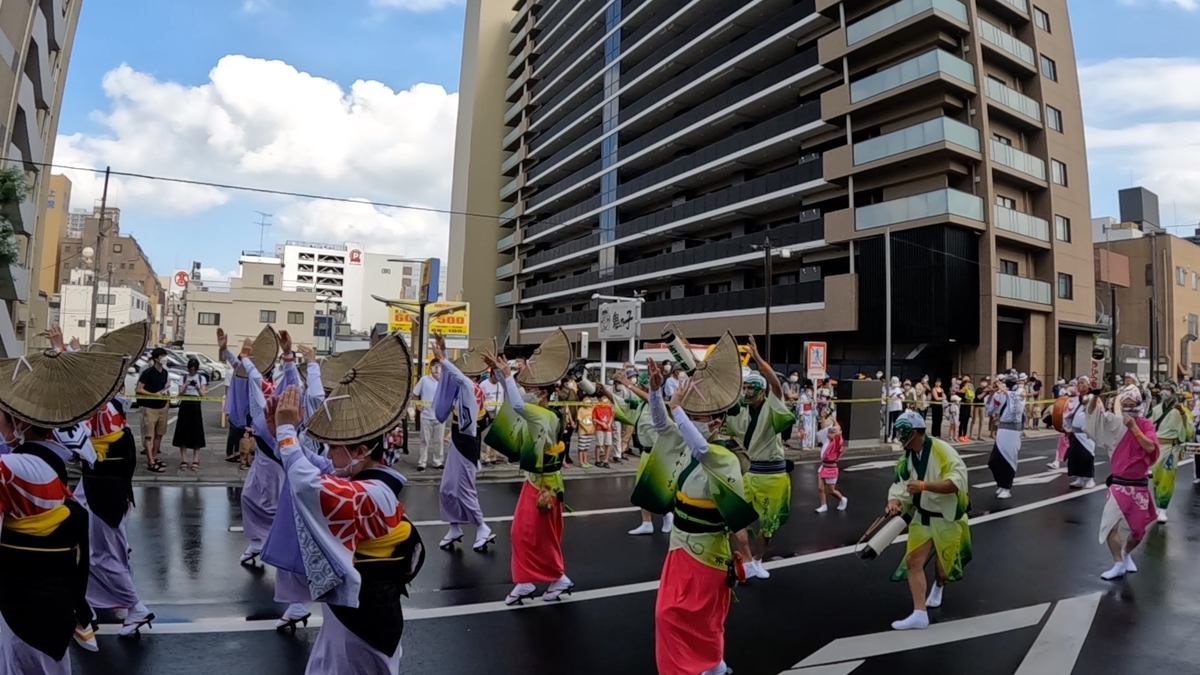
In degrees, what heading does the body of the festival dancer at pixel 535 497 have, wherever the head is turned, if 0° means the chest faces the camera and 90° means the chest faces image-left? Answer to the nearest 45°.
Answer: approximately 90°

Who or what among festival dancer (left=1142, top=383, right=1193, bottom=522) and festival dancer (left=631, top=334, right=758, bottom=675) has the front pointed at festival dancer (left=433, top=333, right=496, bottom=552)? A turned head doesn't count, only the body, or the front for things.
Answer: festival dancer (left=1142, top=383, right=1193, bottom=522)

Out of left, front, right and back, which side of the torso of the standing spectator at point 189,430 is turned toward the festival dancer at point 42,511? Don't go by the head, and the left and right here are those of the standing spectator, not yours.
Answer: front

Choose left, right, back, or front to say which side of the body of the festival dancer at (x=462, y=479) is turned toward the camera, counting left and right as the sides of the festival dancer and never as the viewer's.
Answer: left

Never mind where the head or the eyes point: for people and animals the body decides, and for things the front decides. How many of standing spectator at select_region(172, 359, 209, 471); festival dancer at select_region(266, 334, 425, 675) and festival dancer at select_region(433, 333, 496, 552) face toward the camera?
1

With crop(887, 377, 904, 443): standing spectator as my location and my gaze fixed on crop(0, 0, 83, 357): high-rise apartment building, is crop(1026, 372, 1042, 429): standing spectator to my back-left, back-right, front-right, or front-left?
back-right

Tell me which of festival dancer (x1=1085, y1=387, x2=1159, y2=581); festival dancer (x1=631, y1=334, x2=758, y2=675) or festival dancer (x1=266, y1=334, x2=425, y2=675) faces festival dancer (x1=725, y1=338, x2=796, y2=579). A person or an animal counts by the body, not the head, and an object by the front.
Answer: festival dancer (x1=1085, y1=387, x2=1159, y2=581)

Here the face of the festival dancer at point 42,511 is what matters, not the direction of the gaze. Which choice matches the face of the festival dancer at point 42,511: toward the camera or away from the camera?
away from the camera
